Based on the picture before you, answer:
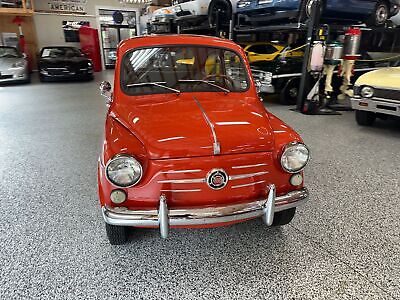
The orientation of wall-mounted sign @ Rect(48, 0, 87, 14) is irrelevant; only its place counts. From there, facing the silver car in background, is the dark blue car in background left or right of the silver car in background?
left

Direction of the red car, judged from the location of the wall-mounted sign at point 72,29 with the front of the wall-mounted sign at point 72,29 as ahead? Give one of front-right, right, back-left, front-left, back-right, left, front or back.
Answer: front

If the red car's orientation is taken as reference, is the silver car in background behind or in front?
behind

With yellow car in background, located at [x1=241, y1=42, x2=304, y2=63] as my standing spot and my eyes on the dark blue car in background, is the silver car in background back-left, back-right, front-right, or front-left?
back-right

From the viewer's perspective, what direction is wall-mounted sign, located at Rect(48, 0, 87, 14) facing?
toward the camera

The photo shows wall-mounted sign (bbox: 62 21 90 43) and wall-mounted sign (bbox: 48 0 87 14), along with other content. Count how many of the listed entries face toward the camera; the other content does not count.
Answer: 2

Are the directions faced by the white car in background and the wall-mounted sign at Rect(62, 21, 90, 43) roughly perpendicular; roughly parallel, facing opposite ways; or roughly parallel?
roughly perpendicular

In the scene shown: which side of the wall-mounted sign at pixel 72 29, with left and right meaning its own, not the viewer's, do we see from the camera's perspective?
front

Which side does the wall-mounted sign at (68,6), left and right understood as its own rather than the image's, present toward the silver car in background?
front

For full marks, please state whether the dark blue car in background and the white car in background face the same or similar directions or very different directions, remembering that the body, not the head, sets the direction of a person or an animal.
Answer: same or similar directions
